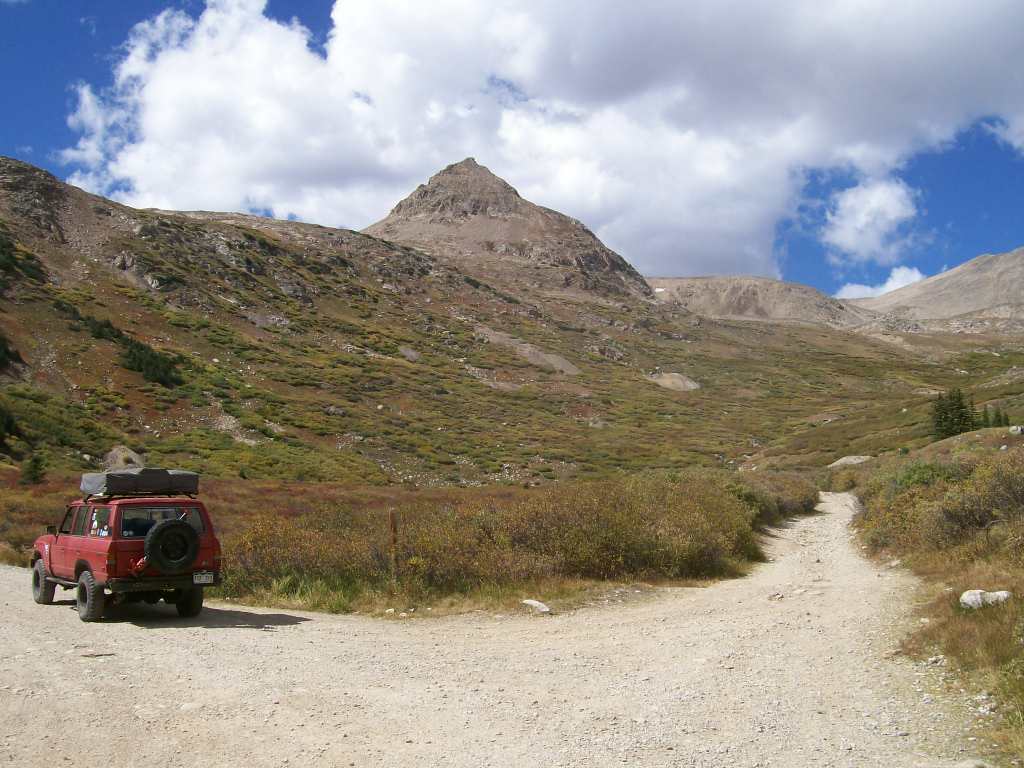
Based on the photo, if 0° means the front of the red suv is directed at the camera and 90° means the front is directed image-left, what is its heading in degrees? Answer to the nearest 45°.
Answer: approximately 135°

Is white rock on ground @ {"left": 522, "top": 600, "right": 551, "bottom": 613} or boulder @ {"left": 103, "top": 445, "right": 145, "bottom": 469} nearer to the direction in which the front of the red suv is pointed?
the boulder

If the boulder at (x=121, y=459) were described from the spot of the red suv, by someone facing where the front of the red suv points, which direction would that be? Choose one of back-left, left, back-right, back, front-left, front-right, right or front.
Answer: front-right

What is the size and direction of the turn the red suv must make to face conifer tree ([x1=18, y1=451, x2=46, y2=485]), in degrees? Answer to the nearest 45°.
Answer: approximately 45° to its right

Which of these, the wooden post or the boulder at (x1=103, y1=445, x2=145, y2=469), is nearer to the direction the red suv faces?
the boulder

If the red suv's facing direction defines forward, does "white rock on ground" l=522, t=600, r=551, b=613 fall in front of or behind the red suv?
behind

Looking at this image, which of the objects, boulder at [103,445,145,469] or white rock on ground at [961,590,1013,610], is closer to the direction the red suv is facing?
the boulder

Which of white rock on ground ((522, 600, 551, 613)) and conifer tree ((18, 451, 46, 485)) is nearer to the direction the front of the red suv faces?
the conifer tree
